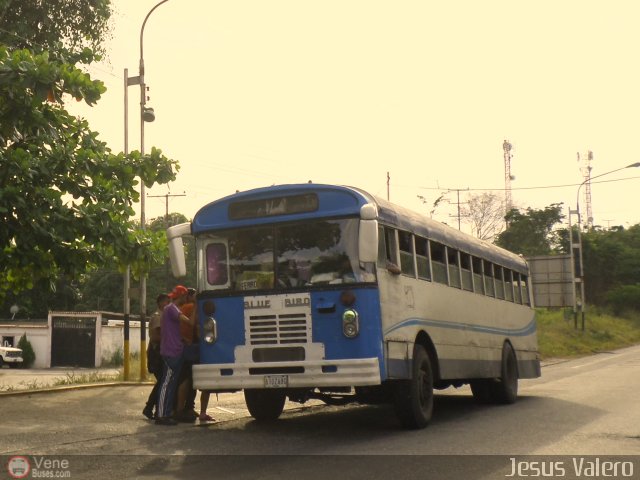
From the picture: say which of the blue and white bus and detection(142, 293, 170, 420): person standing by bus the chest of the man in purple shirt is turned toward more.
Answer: the blue and white bus

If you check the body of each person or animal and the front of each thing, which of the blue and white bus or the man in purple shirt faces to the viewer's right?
the man in purple shirt

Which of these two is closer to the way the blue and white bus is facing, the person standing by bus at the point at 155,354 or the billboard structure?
the person standing by bus

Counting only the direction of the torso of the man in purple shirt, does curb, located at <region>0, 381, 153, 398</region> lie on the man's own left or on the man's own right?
on the man's own left

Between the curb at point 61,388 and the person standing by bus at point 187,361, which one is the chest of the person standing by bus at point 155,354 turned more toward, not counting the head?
the person standing by bus

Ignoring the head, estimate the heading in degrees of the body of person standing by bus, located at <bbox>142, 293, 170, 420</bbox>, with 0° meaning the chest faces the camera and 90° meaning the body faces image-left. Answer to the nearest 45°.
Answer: approximately 270°

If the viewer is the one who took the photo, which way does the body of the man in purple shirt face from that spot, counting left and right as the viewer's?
facing to the right of the viewer
